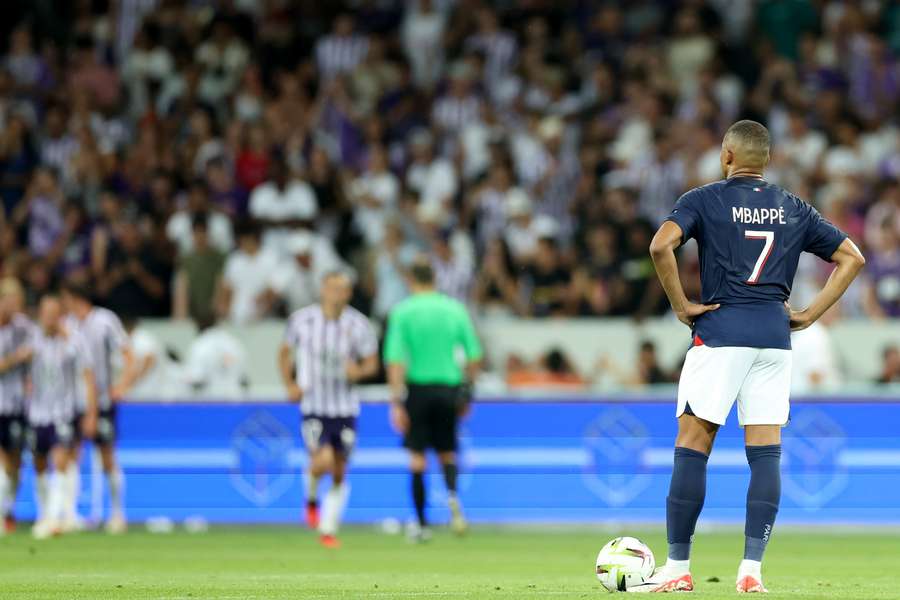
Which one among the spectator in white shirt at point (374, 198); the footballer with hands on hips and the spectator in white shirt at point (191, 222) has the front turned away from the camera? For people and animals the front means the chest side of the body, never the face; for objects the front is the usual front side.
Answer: the footballer with hands on hips

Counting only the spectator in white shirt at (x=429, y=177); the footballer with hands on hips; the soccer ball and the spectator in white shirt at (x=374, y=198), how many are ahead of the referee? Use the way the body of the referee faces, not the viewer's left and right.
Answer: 2

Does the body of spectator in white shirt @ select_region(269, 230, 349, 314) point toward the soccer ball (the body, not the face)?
yes

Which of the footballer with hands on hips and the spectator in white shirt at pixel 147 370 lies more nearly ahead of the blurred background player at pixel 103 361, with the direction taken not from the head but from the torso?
the footballer with hands on hips

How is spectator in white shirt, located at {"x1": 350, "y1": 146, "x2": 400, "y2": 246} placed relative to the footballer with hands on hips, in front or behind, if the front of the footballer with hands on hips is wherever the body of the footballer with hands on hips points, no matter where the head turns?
in front

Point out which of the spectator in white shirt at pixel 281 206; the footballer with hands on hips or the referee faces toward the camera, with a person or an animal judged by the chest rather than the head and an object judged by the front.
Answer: the spectator in white shirt

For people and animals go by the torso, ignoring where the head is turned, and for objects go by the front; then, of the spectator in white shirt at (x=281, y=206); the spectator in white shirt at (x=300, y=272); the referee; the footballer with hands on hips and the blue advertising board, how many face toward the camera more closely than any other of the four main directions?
3

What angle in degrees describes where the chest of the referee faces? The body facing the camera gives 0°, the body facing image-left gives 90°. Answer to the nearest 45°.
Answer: approximately 180°

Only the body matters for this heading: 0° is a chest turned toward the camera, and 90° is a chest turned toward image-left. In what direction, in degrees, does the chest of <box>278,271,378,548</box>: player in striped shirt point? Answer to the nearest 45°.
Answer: approximately 0°
